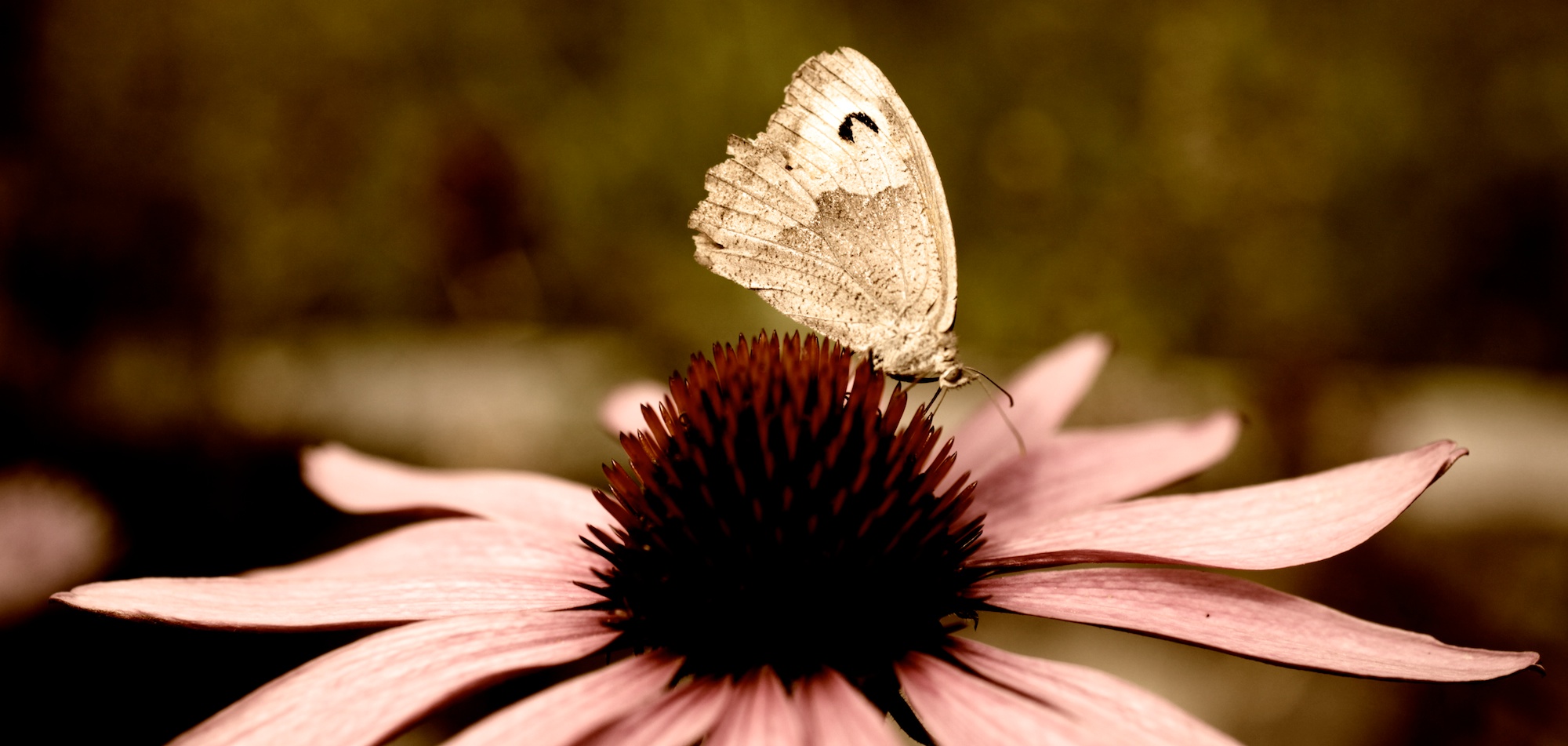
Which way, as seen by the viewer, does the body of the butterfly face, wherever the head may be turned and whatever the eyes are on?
to the viewer's right
